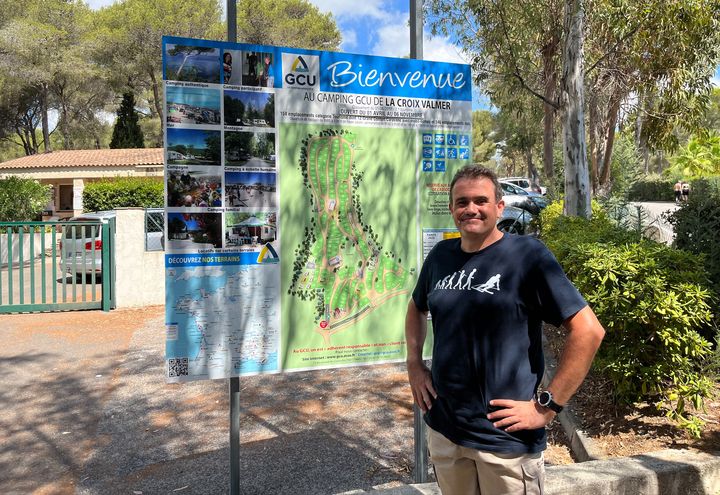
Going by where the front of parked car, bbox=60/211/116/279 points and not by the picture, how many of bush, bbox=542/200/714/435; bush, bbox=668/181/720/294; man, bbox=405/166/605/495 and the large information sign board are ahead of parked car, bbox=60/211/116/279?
0

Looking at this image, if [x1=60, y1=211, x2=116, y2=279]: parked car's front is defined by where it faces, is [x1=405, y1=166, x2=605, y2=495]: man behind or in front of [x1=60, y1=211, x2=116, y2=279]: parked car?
behind

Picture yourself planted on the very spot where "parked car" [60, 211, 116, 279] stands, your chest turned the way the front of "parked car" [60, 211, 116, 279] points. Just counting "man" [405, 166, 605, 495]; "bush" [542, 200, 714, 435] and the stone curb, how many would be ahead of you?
0

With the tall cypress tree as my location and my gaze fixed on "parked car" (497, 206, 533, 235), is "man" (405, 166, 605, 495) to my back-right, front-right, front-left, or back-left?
front-right

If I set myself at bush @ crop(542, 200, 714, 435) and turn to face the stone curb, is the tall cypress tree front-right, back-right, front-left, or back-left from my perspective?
back-right

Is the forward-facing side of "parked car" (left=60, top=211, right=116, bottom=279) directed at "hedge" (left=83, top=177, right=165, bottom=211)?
yes

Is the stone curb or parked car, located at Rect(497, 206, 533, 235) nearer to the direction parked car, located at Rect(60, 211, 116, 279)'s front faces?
the parked car

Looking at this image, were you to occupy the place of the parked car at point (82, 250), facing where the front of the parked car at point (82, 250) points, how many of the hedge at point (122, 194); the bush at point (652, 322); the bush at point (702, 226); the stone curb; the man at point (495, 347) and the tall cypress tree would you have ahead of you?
2

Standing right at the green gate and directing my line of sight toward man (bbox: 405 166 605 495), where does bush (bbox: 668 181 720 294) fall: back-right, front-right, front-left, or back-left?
front-left

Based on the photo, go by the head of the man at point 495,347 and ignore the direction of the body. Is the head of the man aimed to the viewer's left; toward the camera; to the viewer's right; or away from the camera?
toward the camera

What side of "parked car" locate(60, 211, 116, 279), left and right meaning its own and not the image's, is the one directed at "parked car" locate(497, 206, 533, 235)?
right

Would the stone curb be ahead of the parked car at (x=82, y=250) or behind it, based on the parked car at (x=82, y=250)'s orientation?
behind

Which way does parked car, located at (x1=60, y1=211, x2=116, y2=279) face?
away from the camera

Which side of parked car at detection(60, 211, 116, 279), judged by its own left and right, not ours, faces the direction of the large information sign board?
back

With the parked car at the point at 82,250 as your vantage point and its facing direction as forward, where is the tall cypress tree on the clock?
The tall cypress tree is roughly at 12 o'clock from the parked car.
